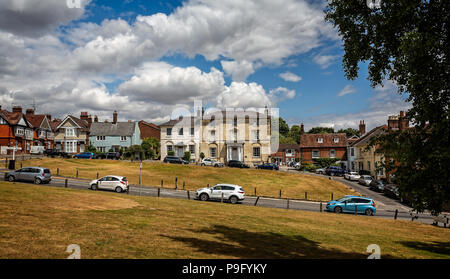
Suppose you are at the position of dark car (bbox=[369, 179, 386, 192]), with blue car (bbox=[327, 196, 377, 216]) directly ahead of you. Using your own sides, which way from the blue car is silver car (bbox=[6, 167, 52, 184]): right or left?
right

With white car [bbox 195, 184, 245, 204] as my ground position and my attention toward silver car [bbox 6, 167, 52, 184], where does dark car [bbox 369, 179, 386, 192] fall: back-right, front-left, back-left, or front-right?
back-right

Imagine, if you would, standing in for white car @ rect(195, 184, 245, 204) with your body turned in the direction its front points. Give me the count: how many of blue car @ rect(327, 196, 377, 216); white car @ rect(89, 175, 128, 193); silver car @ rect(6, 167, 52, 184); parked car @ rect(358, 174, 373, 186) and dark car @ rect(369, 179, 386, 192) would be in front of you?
2

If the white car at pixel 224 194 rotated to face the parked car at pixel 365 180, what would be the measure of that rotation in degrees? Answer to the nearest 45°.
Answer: approximately 135° to its right

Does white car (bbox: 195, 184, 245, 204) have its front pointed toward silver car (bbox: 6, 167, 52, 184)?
yes

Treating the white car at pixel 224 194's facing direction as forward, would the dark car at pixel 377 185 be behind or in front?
behind

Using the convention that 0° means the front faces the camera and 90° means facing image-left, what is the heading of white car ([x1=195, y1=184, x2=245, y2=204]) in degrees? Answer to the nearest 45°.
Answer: approximately 90°

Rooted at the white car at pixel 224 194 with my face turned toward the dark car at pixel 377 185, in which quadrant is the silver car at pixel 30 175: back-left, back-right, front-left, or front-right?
back-left

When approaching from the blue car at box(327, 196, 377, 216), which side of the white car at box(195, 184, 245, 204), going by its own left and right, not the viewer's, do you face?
back

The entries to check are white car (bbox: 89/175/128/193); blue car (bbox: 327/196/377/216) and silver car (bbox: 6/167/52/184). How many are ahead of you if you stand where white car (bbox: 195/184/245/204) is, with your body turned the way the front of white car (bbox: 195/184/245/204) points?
2

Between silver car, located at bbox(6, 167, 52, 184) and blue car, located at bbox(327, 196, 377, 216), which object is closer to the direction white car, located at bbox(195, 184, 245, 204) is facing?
the silver car
